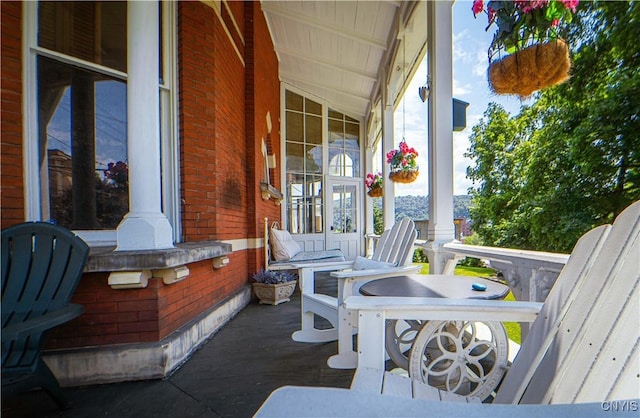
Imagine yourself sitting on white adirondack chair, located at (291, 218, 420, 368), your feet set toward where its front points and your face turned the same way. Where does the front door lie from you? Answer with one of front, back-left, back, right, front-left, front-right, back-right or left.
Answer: back-right

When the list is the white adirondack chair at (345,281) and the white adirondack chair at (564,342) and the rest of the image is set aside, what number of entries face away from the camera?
0

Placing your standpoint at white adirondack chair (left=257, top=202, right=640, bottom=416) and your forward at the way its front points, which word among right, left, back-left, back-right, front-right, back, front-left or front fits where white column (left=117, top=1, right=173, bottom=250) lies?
front-right

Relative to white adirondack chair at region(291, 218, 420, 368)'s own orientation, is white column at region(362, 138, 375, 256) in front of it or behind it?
behind

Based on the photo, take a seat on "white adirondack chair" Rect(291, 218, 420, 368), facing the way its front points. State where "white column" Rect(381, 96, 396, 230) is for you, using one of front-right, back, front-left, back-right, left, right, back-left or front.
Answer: back-right

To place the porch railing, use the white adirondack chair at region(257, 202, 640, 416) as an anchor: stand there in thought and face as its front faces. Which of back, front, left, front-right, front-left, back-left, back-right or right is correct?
back-right

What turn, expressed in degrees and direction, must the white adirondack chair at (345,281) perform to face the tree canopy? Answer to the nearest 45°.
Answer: approximately 180°

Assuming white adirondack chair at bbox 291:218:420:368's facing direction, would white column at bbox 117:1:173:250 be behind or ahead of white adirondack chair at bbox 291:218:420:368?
ahead

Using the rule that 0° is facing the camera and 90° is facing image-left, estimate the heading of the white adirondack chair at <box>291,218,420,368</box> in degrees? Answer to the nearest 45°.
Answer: approximately 45°

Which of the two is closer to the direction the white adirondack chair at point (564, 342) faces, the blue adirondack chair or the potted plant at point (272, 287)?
the blue adirondack chair

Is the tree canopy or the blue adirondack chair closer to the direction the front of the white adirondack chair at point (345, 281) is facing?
the blue adirondack chair
